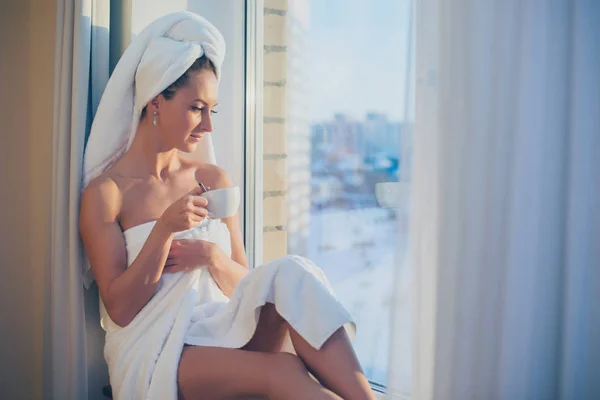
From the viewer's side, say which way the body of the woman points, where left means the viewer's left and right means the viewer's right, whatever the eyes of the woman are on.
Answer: facing the viewer and to the right of the viewer

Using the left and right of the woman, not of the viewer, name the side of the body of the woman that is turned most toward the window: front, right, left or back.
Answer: left

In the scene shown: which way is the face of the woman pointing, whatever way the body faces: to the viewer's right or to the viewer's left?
to the viewer's right
